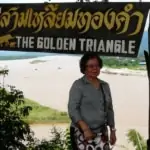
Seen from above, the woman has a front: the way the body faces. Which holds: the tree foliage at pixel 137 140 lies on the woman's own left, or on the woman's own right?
on the woman's own left

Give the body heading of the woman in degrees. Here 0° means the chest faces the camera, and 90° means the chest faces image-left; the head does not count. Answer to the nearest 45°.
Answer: approximately 315°
